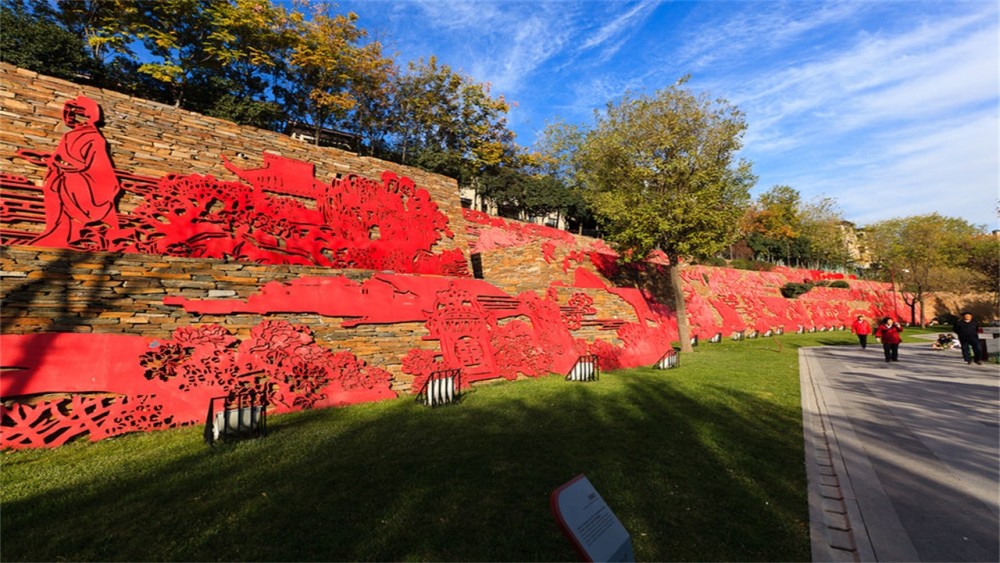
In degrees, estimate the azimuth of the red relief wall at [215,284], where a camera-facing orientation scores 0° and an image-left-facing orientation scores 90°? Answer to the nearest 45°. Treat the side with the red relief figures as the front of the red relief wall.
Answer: approximately 315°

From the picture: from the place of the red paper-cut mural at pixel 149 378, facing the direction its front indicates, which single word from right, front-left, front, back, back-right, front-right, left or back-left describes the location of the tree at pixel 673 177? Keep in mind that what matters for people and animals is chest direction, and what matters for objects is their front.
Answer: front-left

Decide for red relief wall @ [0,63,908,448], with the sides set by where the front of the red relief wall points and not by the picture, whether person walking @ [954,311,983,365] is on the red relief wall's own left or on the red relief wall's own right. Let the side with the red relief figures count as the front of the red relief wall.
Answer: on the red relief wall's own left

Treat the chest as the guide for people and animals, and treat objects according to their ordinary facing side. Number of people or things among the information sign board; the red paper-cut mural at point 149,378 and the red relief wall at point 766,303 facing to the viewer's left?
0

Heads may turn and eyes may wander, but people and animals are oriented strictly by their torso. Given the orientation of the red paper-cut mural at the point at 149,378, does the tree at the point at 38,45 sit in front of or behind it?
behind

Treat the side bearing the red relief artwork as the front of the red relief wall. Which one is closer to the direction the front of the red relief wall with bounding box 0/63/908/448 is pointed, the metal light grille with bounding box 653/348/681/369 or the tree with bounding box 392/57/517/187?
the metal light grille

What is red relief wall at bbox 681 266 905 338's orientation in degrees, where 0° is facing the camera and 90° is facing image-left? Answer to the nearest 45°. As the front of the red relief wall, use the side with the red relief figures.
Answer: approximately 315°

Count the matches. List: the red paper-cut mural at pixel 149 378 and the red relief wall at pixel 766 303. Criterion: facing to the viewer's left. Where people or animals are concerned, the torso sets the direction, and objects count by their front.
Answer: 0

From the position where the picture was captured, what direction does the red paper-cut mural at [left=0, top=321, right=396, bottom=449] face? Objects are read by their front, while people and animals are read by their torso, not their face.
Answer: facing the viewer and to the right of the viewer

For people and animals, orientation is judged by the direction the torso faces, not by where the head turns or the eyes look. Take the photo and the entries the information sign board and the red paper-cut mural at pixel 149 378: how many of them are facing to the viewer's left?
0

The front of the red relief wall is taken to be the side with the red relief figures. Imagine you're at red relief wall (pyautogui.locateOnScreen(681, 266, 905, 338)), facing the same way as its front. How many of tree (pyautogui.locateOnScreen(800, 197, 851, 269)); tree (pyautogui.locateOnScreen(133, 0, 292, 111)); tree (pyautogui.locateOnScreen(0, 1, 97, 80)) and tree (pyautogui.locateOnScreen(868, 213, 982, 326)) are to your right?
2

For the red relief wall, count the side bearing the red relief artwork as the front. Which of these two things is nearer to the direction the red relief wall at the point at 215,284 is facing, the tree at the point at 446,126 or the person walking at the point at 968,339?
the person walking

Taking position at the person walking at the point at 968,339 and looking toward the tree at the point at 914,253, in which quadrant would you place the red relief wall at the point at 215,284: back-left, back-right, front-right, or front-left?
back-left
